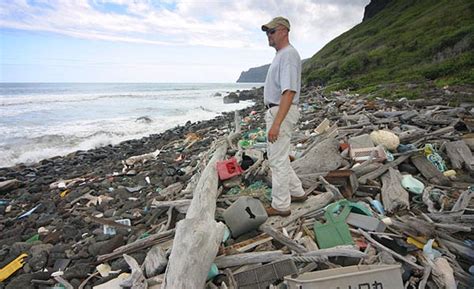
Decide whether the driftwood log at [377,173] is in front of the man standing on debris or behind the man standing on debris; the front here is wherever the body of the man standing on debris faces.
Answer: behind

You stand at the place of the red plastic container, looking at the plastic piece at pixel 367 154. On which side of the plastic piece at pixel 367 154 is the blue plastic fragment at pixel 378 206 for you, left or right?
right

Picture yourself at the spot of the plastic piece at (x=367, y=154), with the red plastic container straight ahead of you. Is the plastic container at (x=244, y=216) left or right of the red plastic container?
left

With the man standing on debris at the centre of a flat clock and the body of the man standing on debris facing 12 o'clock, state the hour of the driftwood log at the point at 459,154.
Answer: The driftwood log is roughly at 5 o'clock from the man standing on debris.

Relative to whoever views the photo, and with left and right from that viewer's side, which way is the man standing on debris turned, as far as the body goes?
facing to the left of the viewer
